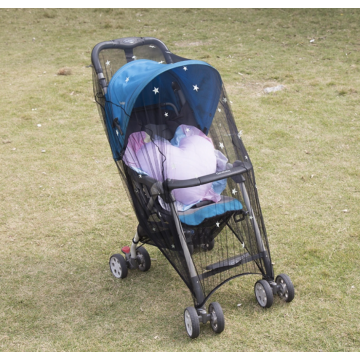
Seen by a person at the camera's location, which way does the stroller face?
facing the viewer and to the right of the viewer
